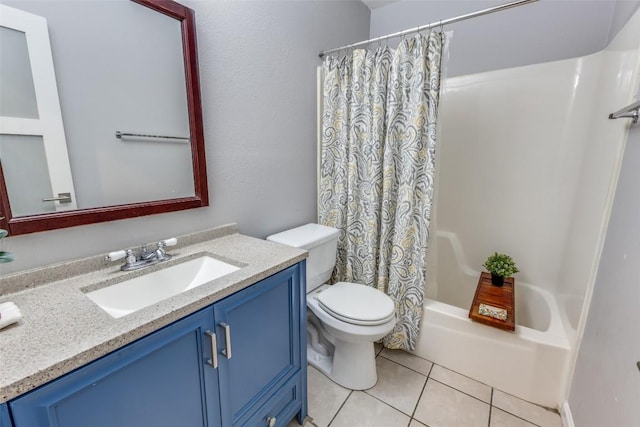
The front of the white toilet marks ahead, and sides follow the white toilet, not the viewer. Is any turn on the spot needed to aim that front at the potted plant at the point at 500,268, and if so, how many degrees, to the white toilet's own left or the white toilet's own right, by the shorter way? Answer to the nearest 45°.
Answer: approximately 45° to the white toilet's own left

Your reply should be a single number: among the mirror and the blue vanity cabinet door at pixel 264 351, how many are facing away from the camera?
0

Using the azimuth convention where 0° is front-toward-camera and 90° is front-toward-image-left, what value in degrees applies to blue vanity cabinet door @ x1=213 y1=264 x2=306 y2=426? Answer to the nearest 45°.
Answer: approximately 315°

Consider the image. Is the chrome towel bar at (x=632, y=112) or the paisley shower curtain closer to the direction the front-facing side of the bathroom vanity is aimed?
the chrome towel bar

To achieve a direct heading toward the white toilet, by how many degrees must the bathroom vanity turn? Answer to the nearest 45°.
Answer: approximately 45° to its left

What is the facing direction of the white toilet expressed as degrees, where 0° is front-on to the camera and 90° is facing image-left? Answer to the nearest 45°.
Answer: approximately 315°

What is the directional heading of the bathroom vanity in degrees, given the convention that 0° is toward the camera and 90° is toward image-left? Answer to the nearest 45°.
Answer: approximately 315°
